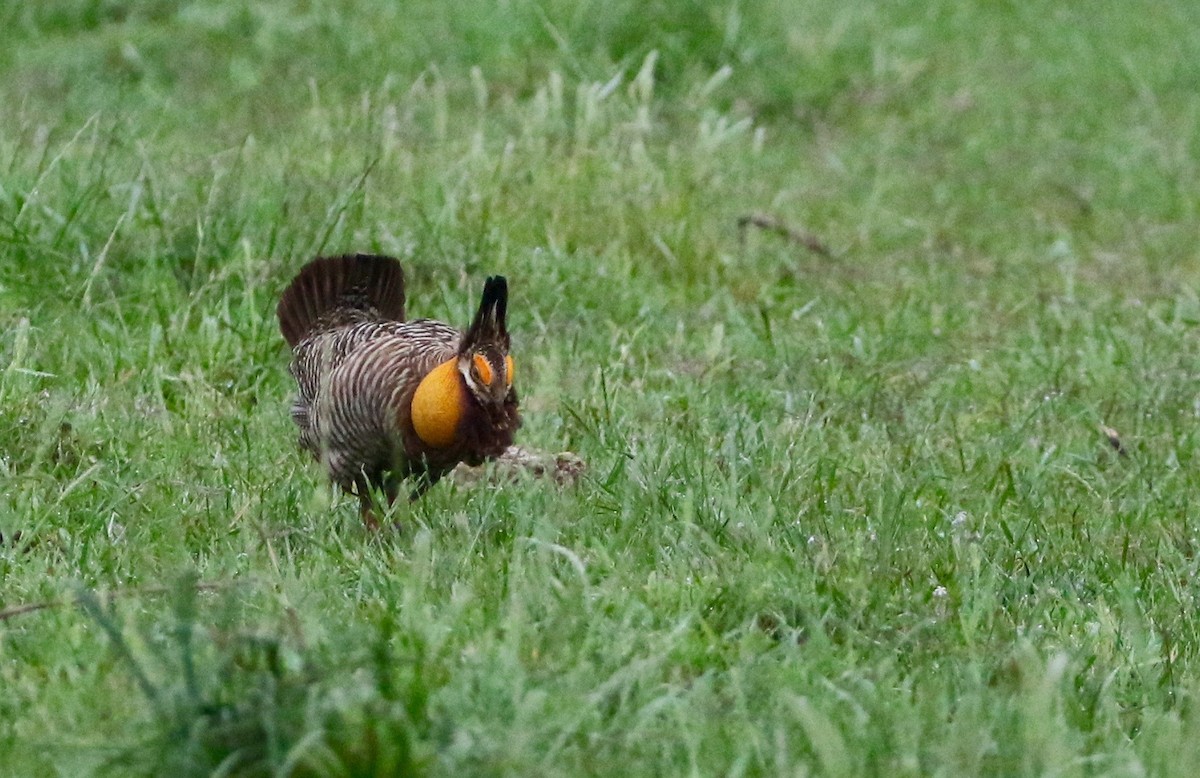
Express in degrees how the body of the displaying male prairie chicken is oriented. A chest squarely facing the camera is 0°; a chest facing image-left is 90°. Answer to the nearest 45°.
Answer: approximately 315°
